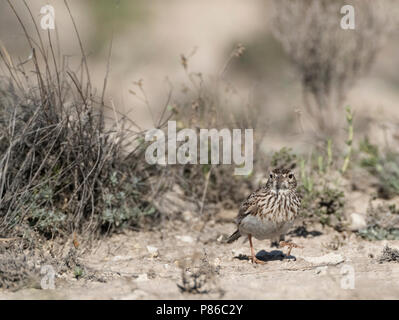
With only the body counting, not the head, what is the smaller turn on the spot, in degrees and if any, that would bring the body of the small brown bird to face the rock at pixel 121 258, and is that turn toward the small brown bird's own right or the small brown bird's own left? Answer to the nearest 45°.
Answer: approximately 135° to the small brown bird's own right

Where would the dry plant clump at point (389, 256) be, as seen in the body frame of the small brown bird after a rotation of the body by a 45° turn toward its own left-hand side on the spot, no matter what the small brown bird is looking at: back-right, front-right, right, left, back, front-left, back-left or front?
front

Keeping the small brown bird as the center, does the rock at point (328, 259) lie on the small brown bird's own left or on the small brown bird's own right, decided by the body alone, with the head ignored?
on the small brown bird's own left

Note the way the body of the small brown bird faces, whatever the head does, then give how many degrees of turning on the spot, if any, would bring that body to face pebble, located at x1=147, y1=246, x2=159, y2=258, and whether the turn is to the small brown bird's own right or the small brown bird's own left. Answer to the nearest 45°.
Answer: approximately 135° to the small brown bird's own right

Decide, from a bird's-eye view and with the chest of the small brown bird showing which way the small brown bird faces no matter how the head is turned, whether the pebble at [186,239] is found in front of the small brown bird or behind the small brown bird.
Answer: behind

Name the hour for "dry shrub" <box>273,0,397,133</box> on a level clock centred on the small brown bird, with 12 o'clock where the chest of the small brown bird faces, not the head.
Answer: The dry shrub is roughly at 8 o'clock from the small brown bird.

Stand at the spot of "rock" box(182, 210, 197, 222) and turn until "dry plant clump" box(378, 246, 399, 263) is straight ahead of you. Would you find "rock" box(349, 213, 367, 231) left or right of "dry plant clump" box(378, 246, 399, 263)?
left

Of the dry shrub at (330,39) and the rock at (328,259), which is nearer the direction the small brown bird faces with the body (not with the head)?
the rock

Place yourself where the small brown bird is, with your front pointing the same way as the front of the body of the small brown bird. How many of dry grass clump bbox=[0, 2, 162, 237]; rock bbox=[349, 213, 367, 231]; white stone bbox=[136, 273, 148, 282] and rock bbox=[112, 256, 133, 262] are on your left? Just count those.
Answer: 1

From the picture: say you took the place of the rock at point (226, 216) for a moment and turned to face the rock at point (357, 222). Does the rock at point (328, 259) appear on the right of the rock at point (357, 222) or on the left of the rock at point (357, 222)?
right

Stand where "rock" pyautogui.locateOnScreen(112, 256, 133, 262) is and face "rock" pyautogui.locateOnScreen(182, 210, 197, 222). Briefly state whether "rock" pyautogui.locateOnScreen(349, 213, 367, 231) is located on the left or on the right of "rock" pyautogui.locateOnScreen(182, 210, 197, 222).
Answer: right

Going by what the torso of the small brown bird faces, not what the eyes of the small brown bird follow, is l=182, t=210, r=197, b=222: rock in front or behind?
behind

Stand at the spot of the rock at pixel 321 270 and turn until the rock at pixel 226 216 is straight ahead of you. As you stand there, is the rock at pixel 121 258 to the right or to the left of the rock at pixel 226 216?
left
